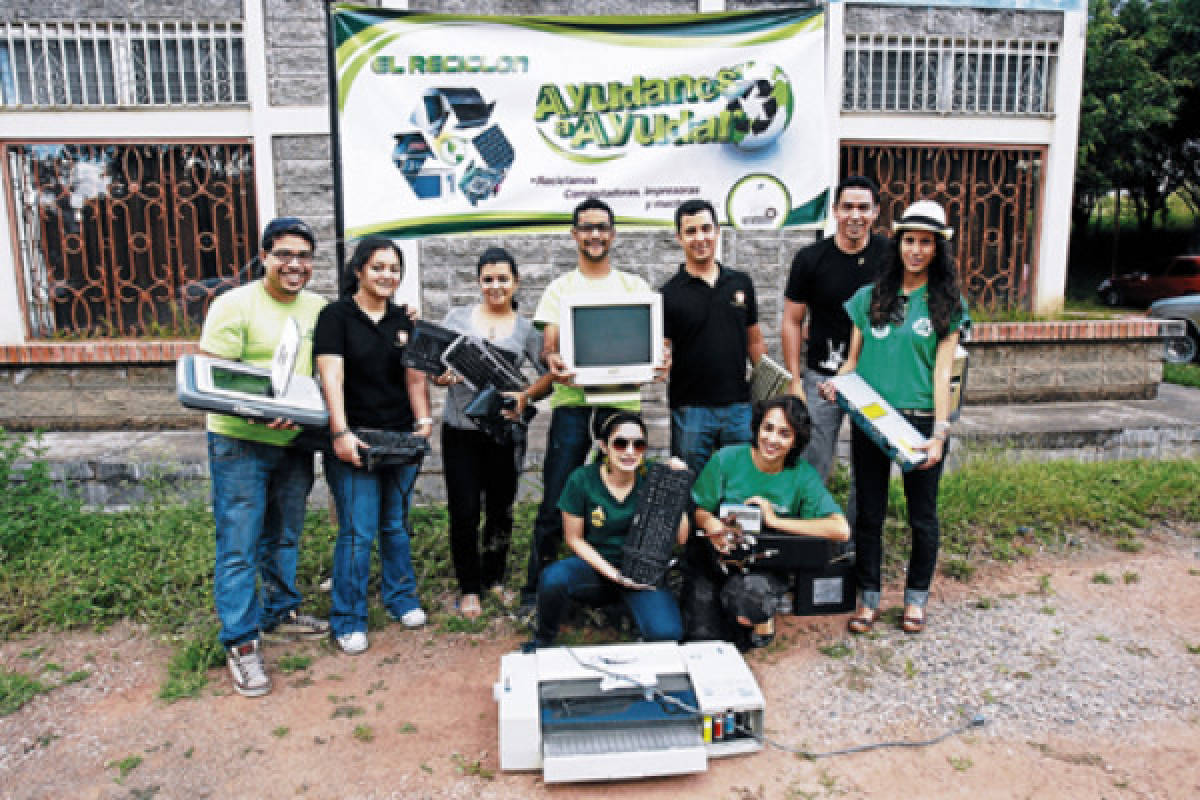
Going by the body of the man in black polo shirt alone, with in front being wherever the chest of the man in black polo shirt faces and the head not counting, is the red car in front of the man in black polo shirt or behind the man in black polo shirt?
behind

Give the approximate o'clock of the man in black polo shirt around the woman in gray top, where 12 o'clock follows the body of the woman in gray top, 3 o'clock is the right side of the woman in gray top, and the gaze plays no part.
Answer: The man in black polo shirt is roughly at 9 o'clock from the woman in gray top.

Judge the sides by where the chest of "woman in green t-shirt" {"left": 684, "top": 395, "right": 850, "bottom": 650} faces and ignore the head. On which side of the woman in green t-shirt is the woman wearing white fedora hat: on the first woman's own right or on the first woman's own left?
on the first woman's own left

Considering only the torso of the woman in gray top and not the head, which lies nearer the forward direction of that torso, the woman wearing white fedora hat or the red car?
the woman wearing white fedora hat

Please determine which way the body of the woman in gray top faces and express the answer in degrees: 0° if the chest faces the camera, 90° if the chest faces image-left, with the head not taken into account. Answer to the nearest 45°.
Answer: approximately 0°

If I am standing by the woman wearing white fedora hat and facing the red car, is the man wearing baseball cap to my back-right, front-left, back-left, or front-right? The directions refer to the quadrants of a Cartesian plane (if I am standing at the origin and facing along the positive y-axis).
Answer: back-left
